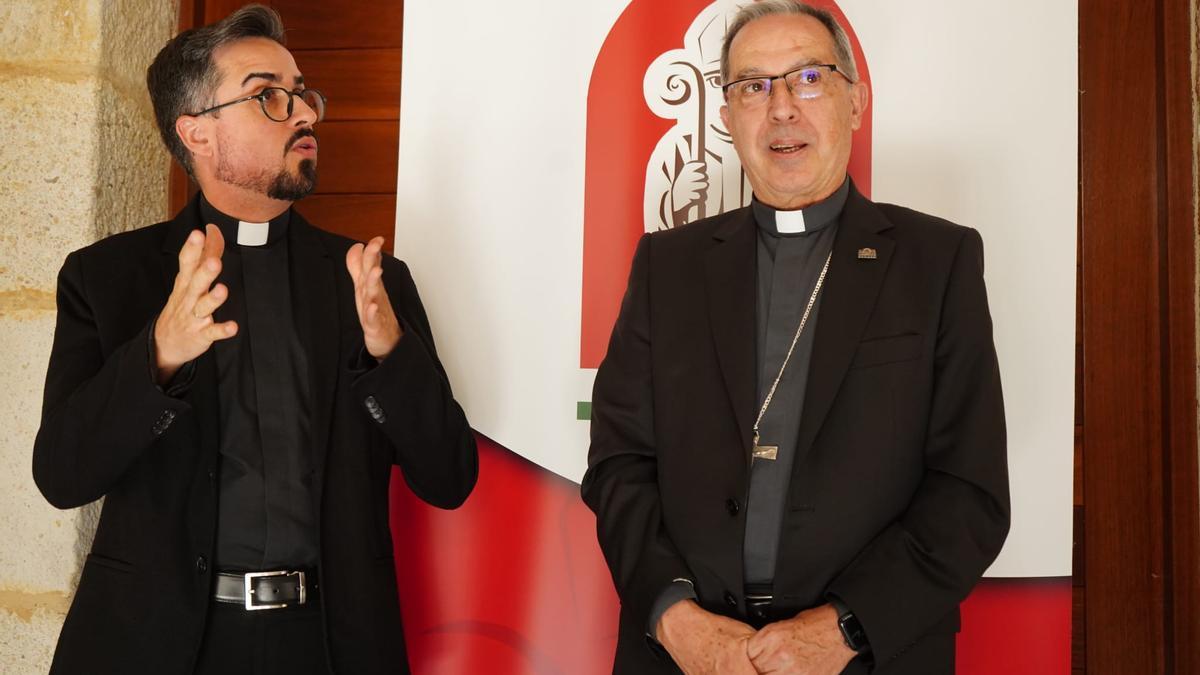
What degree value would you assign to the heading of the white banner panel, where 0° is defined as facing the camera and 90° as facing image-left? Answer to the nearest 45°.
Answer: approximately 0°

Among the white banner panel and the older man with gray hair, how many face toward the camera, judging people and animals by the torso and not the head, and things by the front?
2

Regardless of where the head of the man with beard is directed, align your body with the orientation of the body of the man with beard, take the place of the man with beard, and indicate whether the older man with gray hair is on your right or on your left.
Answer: on your left

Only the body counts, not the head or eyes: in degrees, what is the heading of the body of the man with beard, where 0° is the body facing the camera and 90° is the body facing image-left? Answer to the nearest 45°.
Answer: approximately 0°

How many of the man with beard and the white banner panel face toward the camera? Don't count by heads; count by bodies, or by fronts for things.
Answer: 2

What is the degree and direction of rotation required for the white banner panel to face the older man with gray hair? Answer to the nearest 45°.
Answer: approximately 45° to its left

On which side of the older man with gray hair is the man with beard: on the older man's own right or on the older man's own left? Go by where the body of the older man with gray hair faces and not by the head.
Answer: on the older man's own right

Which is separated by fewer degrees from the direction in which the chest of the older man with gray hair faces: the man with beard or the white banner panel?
the man with beard
